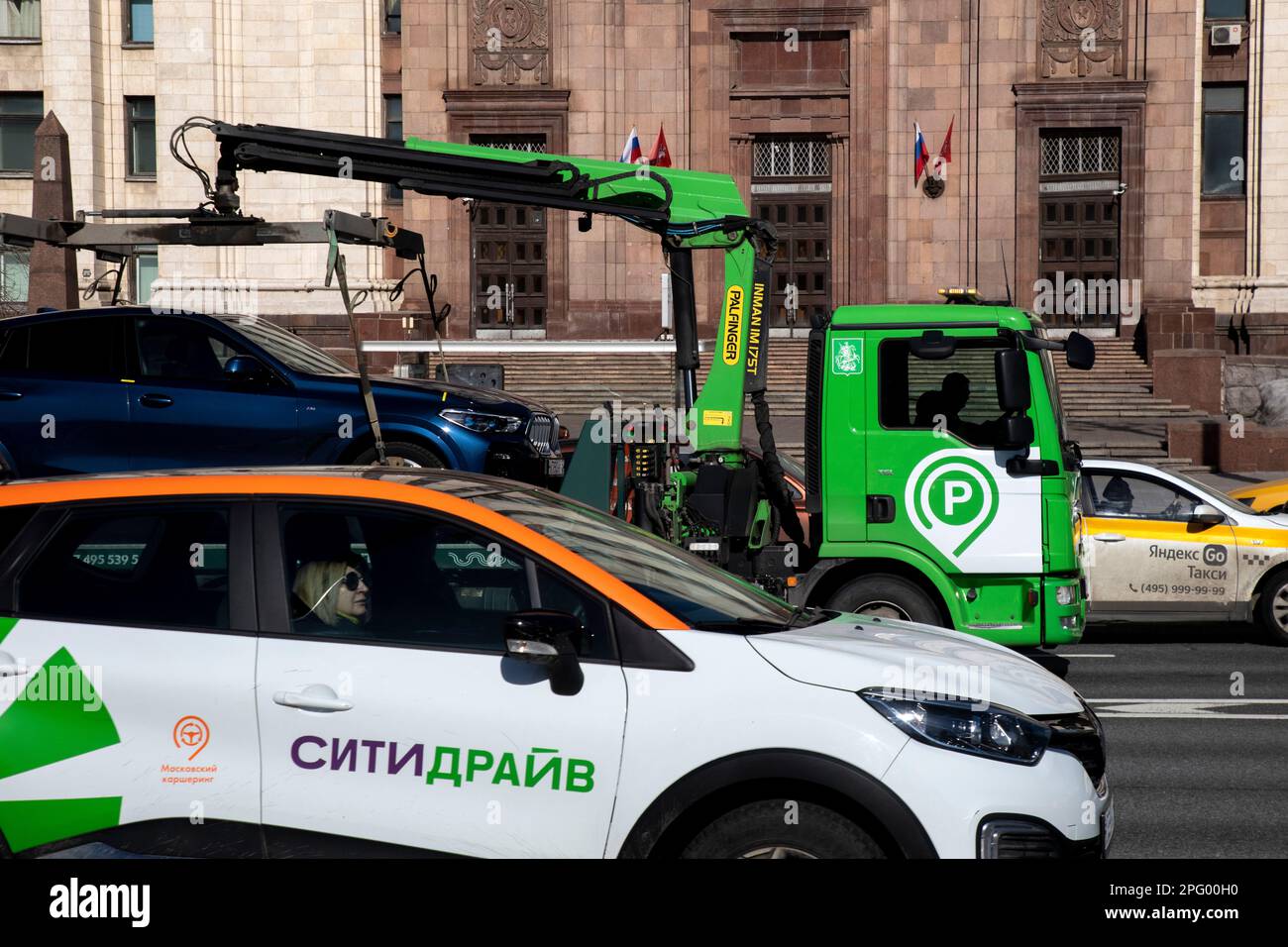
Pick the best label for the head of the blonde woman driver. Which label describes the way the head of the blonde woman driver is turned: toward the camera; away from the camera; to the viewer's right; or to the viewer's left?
to the viewer's right

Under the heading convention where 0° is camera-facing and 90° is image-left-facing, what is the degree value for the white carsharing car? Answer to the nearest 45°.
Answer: approximately 270°

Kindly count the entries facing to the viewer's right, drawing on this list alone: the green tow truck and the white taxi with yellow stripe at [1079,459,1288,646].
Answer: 2

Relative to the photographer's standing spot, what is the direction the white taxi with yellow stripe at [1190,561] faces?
facing to the right of the viewer

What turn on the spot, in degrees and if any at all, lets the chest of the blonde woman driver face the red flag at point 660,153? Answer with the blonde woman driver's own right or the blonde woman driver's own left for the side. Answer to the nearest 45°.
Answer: approximately 90° to the blonde woman driver's own left

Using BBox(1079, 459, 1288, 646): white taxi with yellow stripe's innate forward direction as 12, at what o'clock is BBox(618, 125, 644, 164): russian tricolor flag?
The russian tricolor flag is roughly at 8 o'clock from the white taxi with yellow stripe.

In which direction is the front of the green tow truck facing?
to the viewer's right

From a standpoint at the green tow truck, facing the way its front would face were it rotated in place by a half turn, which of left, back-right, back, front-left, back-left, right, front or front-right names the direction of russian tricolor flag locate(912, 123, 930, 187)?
right

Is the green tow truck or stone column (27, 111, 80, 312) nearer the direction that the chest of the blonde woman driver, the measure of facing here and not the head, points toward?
the green tow truck

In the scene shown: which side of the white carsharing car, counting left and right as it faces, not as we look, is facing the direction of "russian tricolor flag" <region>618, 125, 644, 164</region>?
left

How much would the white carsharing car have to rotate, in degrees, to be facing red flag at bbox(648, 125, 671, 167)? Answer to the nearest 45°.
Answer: approximately 90° to its left

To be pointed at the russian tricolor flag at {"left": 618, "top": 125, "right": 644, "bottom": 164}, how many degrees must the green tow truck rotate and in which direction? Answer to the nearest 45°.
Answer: approximately 90° to its left
